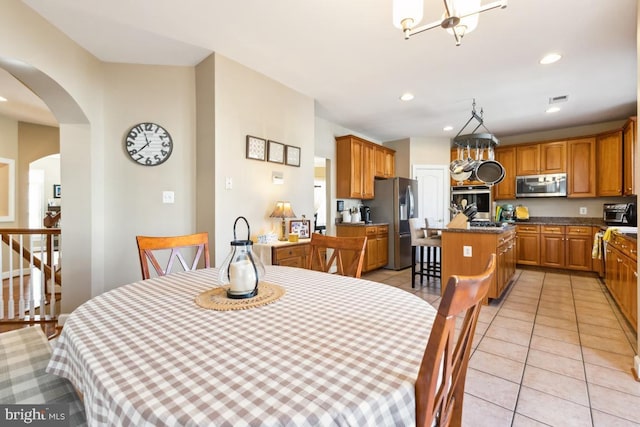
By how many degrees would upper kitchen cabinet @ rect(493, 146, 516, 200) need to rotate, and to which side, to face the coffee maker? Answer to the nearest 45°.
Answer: approximately 45° to its right

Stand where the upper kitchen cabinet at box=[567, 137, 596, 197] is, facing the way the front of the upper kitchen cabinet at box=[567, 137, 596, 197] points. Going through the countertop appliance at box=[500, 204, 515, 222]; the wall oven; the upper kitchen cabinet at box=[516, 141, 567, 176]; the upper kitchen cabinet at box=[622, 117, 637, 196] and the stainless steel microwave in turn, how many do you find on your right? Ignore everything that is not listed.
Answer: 4

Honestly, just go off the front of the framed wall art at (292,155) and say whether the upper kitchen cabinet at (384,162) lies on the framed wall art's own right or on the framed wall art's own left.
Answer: on the framed wall art's own left

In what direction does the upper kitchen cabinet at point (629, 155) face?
to the viewer's left

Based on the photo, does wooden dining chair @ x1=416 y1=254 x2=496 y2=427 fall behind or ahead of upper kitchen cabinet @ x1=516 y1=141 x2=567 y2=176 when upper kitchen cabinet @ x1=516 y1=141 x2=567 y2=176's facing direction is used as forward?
ahead

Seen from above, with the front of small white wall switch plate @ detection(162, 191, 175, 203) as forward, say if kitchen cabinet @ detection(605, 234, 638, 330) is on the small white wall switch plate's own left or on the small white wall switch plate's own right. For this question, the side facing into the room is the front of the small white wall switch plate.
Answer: on the small white wall switch plate's own left

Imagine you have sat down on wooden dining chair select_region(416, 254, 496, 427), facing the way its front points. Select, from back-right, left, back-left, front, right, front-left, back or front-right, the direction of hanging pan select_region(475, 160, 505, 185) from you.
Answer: front-right

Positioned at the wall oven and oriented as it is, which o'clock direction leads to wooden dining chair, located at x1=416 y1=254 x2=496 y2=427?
The wooden dining chair is roughly at 12 o'clock from the wall oven.

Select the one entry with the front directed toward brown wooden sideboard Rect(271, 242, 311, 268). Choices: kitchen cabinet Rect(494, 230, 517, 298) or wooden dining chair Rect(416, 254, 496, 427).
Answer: the wooden dining chair

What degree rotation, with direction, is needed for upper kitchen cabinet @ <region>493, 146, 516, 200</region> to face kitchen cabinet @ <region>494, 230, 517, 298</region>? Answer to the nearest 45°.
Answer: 0° — it already faces it

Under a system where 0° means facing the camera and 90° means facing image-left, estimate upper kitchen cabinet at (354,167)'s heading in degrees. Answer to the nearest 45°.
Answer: approximately 315°

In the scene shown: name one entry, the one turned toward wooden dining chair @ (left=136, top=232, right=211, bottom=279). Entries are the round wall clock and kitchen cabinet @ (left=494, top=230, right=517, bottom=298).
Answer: the round wall clock

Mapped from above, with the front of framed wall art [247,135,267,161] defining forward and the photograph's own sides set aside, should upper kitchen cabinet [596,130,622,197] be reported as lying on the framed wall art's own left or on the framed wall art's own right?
on the framed wall art's own left

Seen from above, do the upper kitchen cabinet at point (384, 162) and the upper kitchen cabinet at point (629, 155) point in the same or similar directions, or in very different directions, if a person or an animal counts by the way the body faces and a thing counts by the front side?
very different directions
